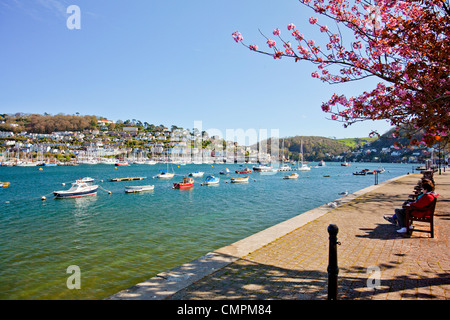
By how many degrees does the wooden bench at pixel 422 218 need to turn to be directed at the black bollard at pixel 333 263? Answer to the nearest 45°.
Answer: approximately 90° to its left

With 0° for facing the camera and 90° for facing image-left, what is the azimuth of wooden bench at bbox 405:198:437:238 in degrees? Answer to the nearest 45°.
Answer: approximately 90°

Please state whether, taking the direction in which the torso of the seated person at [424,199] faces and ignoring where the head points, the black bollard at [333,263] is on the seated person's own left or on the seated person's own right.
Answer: on the seated person's own left

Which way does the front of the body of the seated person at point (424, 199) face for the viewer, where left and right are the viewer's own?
facing to the left of the viewer
